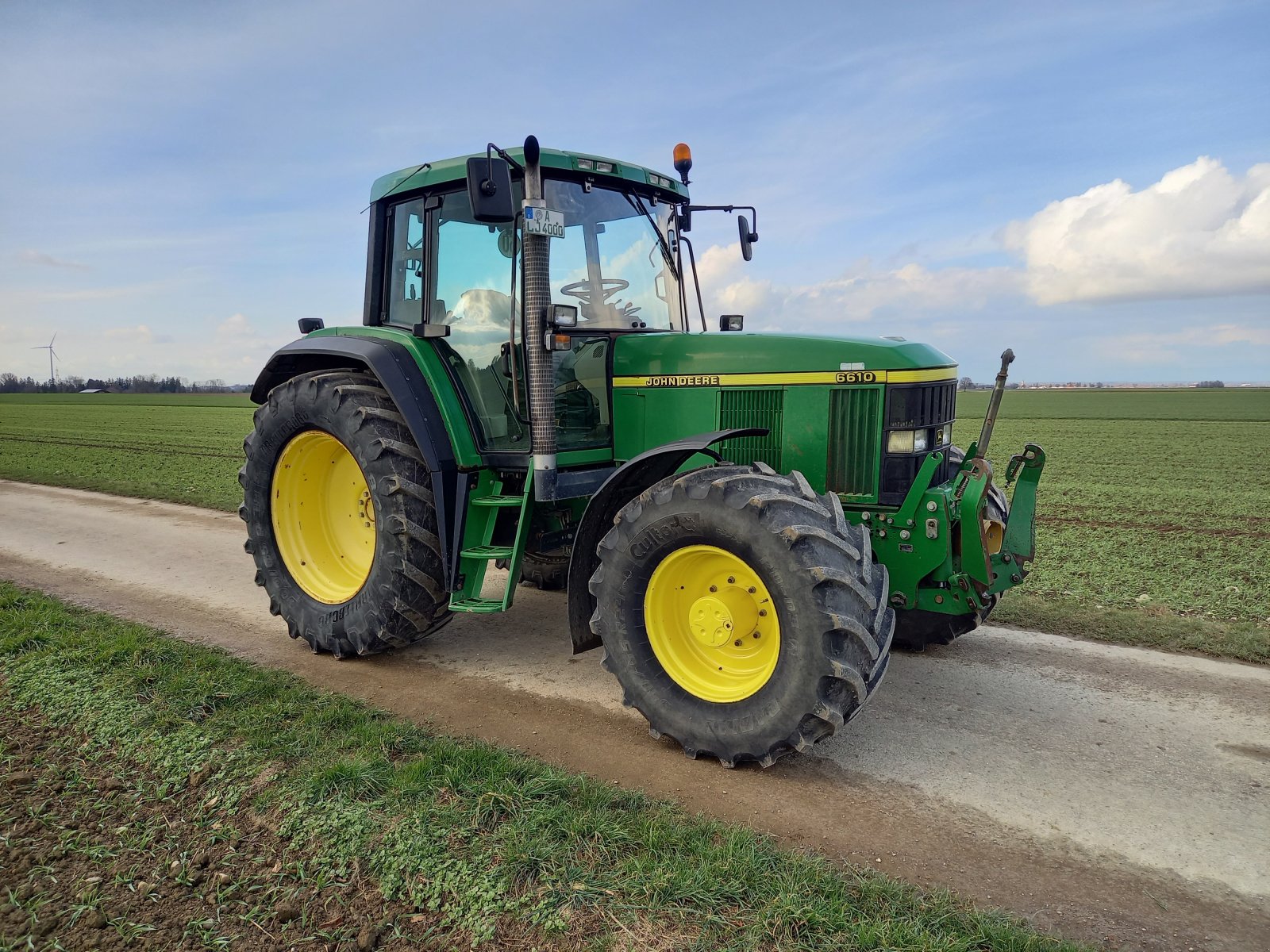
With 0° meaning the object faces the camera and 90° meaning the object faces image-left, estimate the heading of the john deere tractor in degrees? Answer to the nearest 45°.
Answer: approximately 315°
